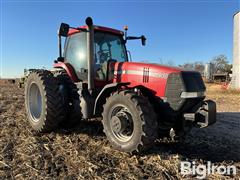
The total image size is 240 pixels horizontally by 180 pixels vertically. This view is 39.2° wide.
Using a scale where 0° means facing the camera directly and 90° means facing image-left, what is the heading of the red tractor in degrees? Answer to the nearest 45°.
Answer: approximately 315°
